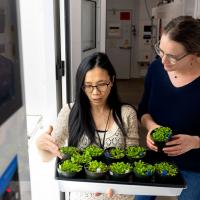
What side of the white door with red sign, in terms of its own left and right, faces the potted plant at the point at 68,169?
front

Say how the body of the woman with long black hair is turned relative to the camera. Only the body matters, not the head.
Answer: toward the camera

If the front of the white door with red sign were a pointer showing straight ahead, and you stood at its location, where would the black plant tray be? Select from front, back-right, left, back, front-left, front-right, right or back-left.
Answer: front

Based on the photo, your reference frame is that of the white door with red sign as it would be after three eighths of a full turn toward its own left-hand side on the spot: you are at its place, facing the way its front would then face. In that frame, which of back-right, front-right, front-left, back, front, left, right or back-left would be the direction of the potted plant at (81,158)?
back-right

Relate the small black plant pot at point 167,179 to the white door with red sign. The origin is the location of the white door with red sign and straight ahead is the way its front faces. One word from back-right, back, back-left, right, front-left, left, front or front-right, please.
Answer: front

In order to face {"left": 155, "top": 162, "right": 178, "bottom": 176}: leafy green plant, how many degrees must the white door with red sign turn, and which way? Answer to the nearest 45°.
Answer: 0° — it already faces it

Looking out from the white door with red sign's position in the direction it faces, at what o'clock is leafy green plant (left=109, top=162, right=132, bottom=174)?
The leafy green plant is roughly at 12 o'clock from the white door with red sign.

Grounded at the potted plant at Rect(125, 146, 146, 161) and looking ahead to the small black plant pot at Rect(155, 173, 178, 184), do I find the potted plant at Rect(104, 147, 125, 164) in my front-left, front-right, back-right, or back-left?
back-right

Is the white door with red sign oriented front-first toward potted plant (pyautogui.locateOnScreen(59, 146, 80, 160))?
yes

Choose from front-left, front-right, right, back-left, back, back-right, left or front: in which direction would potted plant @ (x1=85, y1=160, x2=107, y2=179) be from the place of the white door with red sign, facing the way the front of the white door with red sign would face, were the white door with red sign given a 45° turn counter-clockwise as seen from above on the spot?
front-right

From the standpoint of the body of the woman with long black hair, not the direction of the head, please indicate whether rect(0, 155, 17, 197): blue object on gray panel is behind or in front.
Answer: in front
